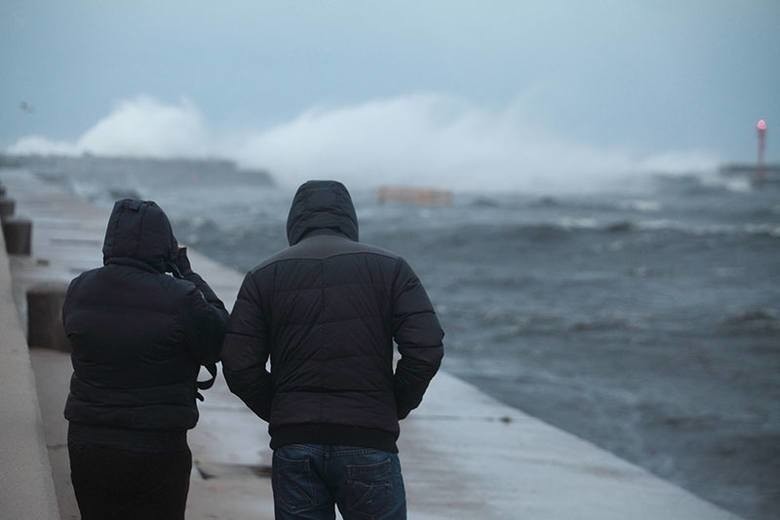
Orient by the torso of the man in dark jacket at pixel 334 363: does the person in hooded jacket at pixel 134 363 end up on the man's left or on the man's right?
on the man's left

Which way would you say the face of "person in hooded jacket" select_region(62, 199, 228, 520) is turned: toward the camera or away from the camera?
away from the camera

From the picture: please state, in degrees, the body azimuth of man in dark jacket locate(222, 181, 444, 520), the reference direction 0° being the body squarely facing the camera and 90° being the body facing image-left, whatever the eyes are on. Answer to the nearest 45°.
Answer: approximately 180°

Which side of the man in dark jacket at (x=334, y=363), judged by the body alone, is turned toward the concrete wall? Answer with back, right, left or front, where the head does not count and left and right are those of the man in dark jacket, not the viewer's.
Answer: left

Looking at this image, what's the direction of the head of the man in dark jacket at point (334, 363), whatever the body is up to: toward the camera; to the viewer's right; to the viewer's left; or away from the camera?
away from the camera

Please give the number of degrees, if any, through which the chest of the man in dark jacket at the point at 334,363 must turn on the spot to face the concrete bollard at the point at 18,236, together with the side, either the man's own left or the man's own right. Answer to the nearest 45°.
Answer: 0° — they already face it

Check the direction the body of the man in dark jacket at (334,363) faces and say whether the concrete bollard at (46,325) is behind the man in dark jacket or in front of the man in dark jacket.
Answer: in front

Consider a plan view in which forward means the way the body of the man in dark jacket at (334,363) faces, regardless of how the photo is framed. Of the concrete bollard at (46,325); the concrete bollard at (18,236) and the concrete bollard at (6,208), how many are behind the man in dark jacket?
0

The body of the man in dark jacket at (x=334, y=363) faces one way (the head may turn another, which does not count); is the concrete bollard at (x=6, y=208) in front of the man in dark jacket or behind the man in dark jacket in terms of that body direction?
in front
